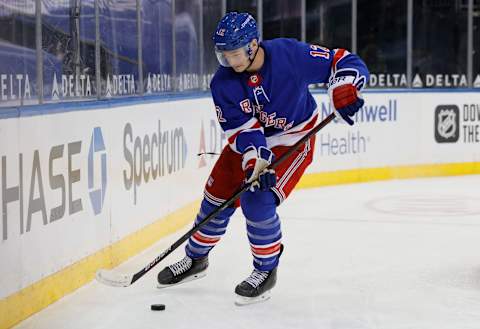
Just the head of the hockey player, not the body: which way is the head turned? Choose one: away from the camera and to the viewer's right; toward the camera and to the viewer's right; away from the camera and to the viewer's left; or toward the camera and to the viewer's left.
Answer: toward the camera and to the viewer's left

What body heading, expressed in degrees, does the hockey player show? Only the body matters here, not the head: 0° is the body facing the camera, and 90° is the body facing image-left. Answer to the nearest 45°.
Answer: approximately 45°
